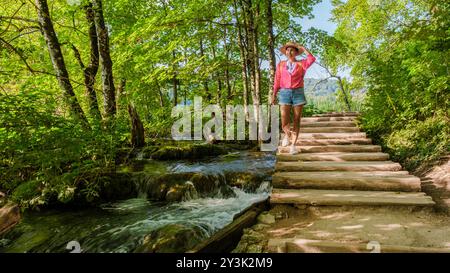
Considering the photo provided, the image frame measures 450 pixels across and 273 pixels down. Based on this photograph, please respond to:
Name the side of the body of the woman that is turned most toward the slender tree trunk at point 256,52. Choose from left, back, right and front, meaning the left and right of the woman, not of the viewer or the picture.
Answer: back

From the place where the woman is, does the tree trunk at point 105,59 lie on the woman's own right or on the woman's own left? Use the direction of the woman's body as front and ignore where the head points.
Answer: on the woman's own right

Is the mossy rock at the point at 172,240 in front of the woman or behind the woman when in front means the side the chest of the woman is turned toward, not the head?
in front

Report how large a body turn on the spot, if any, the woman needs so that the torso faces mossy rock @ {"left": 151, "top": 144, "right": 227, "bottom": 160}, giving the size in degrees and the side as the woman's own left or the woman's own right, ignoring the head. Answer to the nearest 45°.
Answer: approximately 135° to the woman's own right

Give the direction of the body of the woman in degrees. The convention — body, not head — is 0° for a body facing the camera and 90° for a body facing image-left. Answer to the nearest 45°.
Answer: approximately 0°

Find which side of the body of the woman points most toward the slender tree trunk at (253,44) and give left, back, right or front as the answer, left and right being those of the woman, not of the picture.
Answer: back

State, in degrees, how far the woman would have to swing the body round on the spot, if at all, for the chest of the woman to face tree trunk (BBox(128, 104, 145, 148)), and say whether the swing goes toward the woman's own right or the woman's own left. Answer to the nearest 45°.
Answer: approximately 135° to the woman's own right
